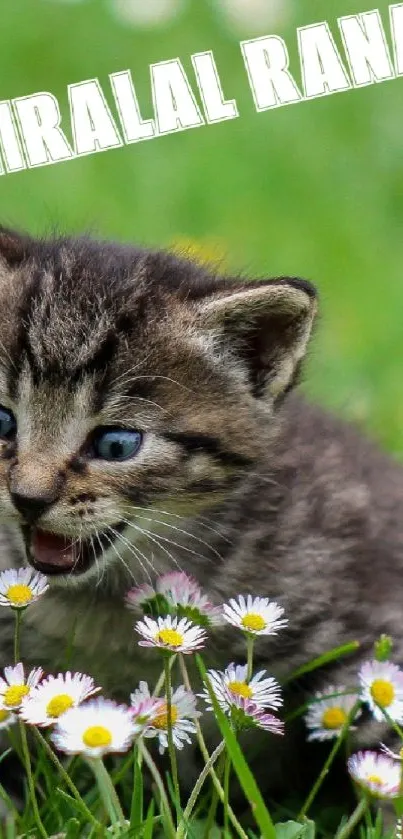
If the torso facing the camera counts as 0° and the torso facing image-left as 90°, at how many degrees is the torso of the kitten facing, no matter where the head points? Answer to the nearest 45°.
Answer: approximately 45°

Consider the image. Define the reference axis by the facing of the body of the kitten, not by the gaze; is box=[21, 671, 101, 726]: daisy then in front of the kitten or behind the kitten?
in front
